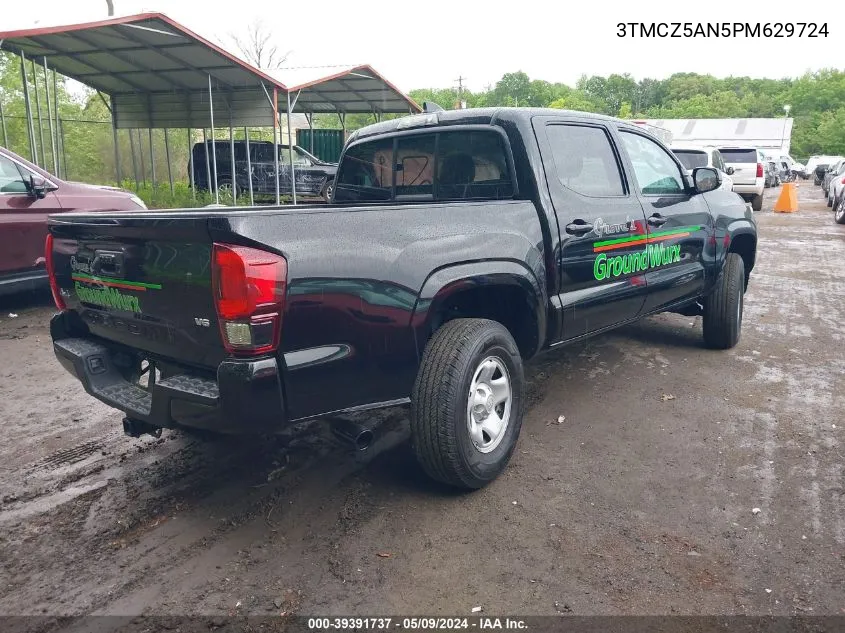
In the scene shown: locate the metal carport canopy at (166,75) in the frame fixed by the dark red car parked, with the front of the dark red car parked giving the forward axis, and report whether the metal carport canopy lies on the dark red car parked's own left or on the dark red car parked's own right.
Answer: on the dark red car parked's own left

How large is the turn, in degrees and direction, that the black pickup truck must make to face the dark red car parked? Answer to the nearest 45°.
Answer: approximately 90° to its left

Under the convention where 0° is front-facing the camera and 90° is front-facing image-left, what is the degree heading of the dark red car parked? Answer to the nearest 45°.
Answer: approximately 270°

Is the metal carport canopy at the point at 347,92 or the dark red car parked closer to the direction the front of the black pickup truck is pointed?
the metal carport canopy

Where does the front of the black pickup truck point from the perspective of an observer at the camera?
facing away from the viewer and to the right of the viewer

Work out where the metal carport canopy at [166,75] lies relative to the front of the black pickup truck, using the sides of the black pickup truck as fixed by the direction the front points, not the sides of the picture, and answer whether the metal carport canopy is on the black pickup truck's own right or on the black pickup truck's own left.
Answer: on the black pickup truck's own left

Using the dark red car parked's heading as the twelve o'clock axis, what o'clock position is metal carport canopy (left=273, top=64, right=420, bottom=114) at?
The metal carport canopy is roughly at 10 o'clock from the dark red car parked.

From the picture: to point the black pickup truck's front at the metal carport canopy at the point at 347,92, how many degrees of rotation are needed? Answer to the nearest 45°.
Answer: approximately 45° to its left
